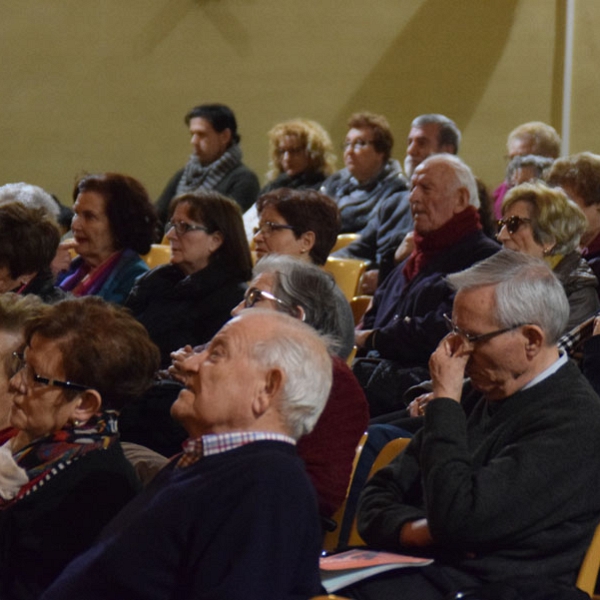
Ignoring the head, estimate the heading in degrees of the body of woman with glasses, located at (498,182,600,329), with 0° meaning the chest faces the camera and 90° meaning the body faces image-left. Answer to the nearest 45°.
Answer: approximately 90°

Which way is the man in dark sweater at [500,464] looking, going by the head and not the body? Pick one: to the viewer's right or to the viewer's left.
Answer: to the viewer's left

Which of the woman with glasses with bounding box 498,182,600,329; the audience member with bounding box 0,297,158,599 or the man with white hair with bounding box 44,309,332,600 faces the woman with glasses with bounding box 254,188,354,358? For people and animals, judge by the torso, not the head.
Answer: the woman with glasses with bounding box 498,182,600,329

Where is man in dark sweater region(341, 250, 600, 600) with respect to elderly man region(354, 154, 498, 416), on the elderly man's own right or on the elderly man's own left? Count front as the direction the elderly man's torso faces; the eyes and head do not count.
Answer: on the elderly man's own left

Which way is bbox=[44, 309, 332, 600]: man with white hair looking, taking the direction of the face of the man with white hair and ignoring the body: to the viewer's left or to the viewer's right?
to the viewer's left

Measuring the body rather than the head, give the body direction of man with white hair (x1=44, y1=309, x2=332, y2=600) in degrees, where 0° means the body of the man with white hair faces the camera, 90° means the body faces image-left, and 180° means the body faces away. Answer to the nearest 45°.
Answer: approximately 90°

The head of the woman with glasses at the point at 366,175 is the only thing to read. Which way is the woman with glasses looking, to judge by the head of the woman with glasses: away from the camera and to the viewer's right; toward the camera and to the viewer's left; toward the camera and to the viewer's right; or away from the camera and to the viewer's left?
toward the camera and to the viewer's left

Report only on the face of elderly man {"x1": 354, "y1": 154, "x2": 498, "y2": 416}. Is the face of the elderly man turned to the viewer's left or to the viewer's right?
to the viewer's left

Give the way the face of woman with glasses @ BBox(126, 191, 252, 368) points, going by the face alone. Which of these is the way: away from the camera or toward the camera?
toward the camera

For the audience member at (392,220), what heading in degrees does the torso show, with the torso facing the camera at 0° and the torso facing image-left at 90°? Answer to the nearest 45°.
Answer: approximately 45°

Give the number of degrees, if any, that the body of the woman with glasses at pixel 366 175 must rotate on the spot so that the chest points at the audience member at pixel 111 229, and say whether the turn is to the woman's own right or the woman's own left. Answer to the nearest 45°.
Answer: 0° — they already face them

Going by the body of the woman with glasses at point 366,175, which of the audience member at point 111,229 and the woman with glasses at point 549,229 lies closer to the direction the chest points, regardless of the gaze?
the audience member

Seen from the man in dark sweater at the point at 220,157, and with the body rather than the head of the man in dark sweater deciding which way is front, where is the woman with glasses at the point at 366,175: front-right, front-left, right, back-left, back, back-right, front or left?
left

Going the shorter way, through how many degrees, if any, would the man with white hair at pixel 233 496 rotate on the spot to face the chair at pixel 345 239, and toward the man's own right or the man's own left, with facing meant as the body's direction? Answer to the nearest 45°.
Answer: approximately 90° to the man's own right

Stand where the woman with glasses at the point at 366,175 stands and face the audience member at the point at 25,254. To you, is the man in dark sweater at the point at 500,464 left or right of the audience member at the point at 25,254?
left

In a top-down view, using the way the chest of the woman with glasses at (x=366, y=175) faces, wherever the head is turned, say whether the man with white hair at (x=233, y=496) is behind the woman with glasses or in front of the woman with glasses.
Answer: in front
